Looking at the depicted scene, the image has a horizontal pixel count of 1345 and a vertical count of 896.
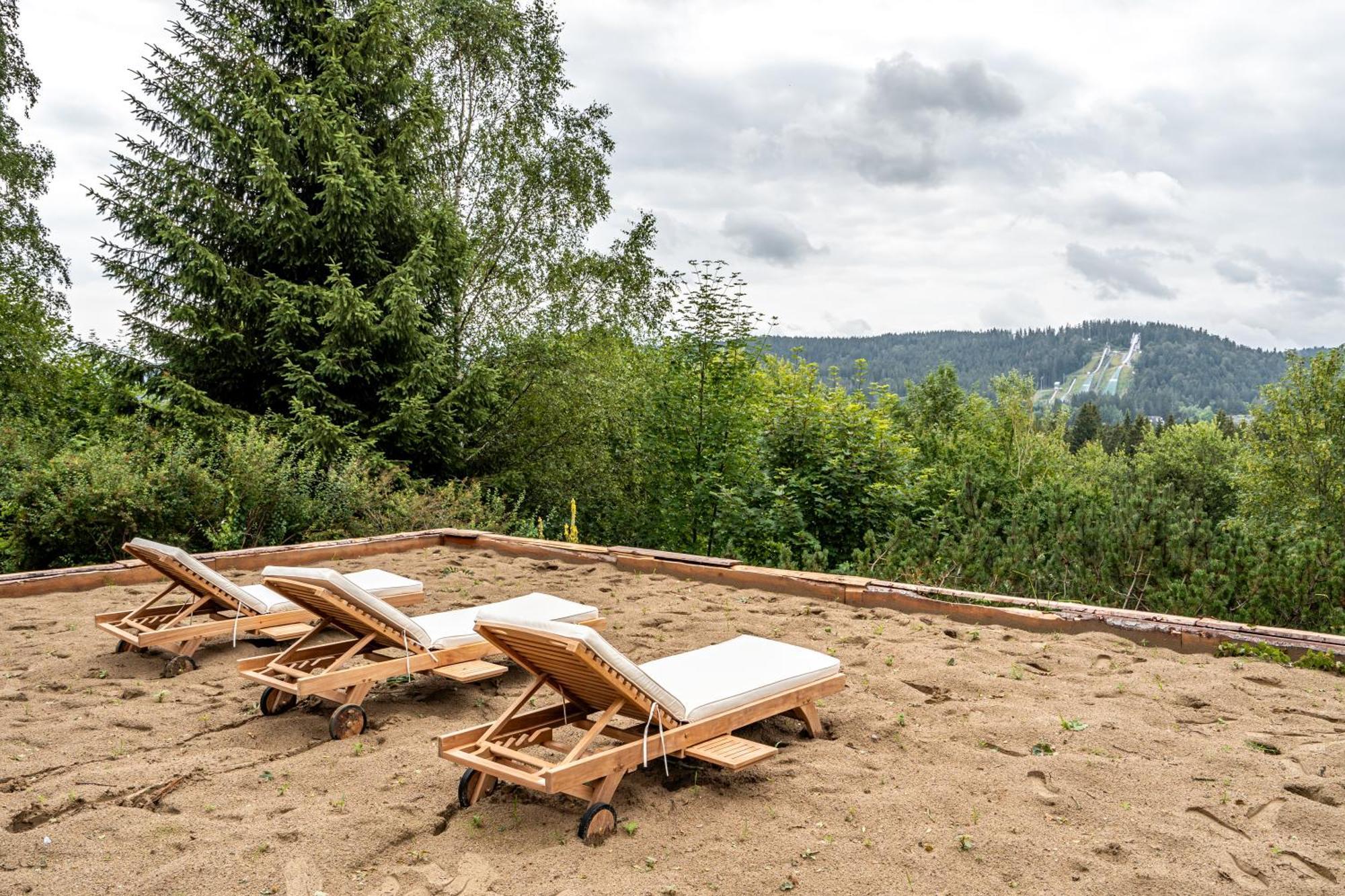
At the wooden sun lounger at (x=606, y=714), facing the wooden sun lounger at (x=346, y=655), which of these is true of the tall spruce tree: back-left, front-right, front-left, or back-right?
front-right

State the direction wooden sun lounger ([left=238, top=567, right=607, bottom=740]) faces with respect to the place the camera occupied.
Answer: facing away from the viewer and to the right of the viewer

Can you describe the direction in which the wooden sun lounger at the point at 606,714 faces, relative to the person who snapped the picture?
facing away from the viewer and to the right of the viewer

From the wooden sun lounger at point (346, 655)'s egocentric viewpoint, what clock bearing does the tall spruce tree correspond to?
The tall spruce tree is roughly at 10 o'clock from the wooden sun lounger.

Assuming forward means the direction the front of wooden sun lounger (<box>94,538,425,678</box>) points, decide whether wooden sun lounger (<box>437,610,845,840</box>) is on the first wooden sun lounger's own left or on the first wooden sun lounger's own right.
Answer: on the first wooden sun lounger's own right

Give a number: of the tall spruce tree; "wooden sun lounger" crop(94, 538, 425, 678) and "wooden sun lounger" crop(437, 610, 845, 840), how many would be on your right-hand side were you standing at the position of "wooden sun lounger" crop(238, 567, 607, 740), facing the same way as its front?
1

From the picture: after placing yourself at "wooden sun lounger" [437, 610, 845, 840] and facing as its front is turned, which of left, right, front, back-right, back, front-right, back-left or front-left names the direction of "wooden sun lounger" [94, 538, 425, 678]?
left

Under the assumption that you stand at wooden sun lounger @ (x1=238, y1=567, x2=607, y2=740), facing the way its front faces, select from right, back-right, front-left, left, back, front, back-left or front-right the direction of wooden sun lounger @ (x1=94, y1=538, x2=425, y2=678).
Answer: left

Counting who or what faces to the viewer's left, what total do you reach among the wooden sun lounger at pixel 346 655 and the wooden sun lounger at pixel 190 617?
0

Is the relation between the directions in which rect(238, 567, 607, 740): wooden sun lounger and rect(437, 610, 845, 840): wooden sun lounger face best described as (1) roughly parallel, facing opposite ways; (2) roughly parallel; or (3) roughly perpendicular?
roughly parallel

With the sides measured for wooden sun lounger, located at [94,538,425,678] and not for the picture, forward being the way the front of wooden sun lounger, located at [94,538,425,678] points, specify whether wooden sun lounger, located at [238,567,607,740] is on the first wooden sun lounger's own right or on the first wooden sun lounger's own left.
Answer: on the first wooden sun lounger's own right

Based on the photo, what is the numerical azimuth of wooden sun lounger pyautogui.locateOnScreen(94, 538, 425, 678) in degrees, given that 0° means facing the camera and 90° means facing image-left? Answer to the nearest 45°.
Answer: approximately 225°

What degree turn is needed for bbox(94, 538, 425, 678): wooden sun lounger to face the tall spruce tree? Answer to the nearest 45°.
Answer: approximately 45° to its left

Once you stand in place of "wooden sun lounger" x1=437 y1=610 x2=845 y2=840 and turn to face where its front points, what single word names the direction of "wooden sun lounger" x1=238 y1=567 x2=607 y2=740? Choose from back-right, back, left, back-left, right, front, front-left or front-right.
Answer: left

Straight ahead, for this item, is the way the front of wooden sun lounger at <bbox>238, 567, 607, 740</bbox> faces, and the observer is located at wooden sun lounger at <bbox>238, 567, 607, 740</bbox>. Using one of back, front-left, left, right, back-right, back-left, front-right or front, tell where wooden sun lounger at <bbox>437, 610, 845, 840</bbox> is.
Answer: right
